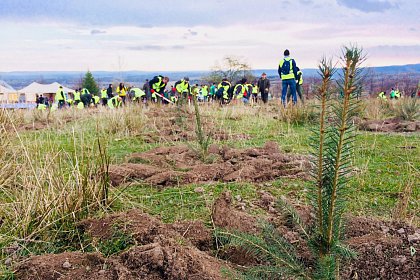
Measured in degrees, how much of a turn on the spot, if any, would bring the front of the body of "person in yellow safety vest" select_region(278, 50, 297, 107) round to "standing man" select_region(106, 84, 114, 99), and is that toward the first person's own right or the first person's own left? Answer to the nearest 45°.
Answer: approximately 45° to the first person's own left

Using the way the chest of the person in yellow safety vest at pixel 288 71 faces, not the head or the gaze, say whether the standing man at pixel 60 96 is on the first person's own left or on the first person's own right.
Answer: on the first person's own left

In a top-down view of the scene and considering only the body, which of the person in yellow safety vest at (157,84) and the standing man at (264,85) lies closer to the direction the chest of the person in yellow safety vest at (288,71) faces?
the standing man

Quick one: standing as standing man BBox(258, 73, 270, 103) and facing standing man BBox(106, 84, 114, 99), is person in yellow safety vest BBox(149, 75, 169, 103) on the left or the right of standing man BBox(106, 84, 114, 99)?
left

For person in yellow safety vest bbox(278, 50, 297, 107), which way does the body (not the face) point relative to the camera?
away from the camera

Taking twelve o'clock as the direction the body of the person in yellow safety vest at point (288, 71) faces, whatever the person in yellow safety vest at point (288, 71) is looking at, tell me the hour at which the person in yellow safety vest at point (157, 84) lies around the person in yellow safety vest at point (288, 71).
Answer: the person in yellow safety vest at point (157, 84) is roughly at 10 o'clock from the person in yellow safety vest at point (288, 71).
